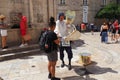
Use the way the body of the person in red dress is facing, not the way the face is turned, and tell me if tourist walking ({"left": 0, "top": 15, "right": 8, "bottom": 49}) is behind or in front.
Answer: in front

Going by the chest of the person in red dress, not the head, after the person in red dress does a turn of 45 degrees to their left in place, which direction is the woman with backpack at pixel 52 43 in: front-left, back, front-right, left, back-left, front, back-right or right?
front-left

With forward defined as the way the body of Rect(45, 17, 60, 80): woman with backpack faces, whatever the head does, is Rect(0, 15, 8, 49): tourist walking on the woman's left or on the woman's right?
on the woman's left
